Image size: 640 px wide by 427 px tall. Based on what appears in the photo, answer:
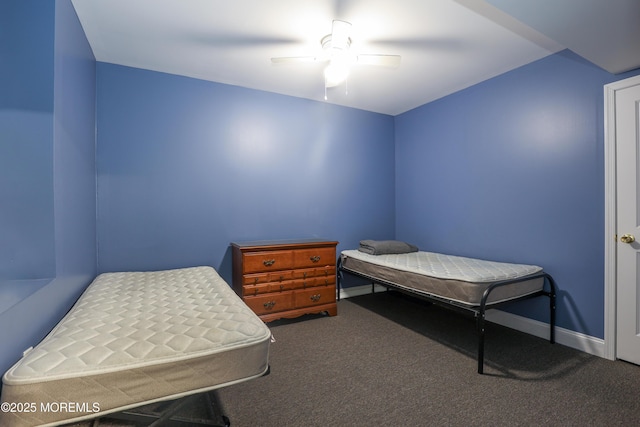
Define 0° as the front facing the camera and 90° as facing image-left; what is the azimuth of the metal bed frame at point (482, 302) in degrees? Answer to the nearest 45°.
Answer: approximately 315°

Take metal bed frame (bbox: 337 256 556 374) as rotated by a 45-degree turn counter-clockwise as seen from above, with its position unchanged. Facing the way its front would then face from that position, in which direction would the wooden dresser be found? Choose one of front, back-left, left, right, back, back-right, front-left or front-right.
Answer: back

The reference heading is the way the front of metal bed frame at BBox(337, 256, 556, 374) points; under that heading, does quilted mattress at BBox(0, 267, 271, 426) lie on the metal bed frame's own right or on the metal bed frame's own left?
on the metal bed frame's own right

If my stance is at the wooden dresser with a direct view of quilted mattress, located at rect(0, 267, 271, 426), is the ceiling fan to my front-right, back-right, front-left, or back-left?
front-left

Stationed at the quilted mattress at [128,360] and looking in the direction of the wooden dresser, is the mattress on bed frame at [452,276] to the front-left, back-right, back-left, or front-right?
front-right

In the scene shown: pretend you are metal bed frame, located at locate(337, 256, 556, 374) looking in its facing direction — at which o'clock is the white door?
The white door is roughly at 10 o'clock from the metal bed frame.
